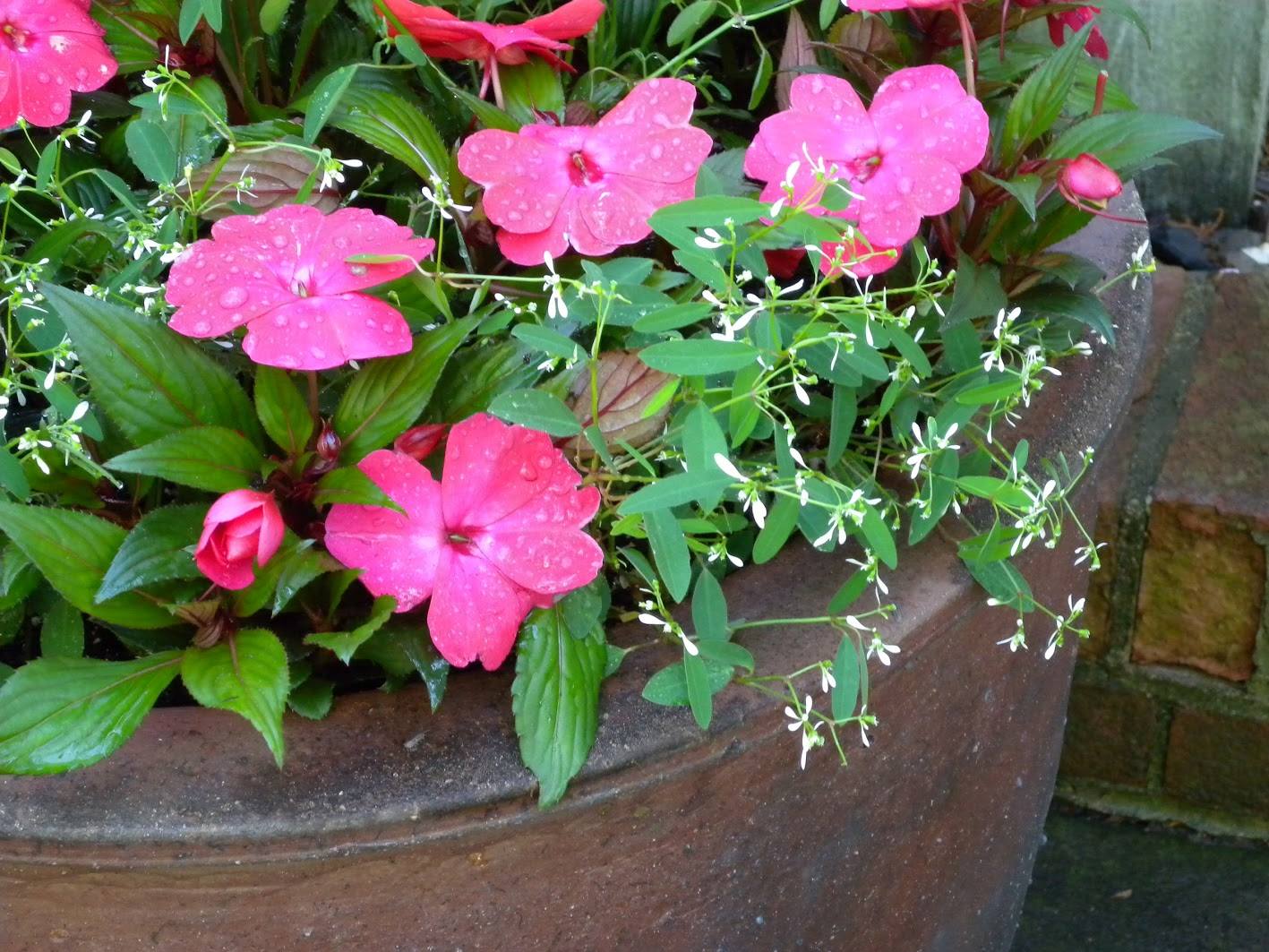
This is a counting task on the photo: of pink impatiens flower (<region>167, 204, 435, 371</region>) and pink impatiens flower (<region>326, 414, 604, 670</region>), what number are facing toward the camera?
2

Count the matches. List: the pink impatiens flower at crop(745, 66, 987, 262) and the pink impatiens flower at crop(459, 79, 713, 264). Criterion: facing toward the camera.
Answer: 2
